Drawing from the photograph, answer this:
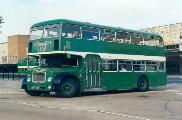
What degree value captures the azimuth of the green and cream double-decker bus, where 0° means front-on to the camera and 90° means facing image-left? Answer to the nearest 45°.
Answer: approximately 45°
